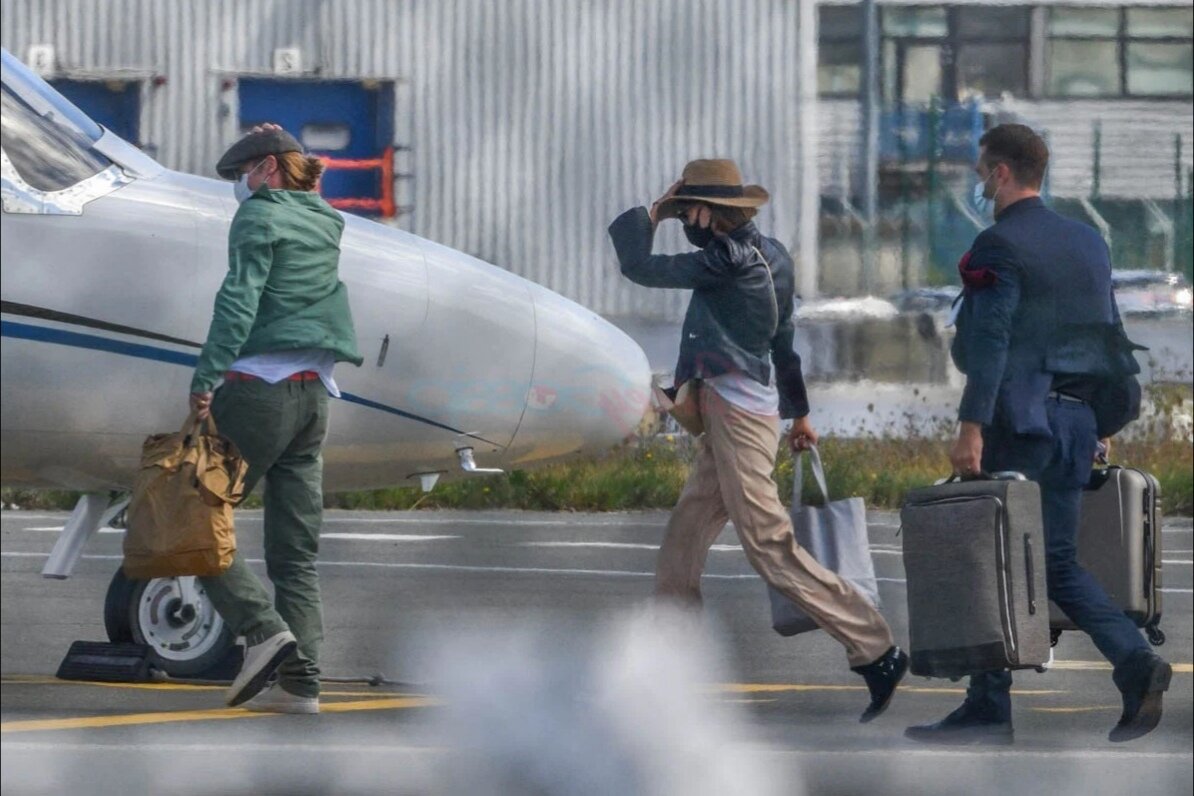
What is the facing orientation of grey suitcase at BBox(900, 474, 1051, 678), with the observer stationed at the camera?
facing the viewer and to the left of the viewer

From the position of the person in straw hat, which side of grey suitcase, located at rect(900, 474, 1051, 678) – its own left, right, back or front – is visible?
right

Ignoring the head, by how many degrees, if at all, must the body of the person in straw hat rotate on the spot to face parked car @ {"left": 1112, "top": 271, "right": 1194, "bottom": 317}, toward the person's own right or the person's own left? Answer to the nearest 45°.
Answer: approximately 135° to the person's own right

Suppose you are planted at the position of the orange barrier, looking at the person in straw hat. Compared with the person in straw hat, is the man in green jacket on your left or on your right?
right

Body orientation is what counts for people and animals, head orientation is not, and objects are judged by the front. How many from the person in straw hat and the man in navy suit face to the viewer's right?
0

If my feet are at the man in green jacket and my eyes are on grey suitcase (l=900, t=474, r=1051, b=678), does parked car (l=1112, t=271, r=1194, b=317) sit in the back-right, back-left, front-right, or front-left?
front-left

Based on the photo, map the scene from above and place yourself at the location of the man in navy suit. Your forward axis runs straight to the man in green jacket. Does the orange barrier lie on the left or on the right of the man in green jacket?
right

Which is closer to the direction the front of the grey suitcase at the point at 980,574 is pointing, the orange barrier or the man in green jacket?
the man in green jacket

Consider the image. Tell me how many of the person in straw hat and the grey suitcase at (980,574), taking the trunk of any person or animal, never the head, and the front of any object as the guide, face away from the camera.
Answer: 0

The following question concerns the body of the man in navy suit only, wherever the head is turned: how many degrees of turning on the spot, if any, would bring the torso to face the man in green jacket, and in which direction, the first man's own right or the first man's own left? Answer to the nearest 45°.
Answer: approximately 45° to the first man's own left

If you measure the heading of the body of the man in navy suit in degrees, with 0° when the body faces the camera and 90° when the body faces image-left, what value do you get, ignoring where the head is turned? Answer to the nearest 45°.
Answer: approximately 135°

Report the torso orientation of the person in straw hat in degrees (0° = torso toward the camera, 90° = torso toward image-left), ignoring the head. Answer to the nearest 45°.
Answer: approximately 90°

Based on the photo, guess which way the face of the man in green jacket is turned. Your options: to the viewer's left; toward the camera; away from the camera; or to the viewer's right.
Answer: to the viewer's left
